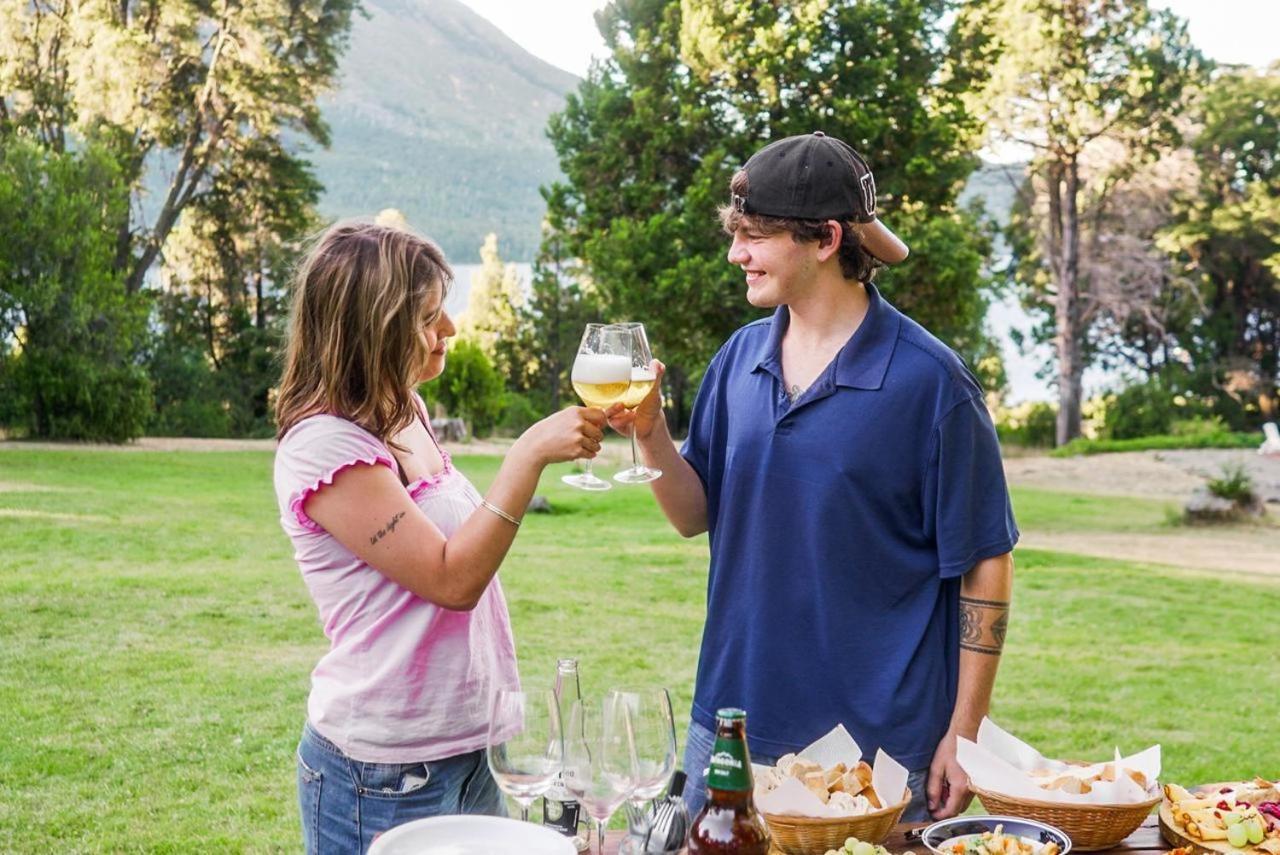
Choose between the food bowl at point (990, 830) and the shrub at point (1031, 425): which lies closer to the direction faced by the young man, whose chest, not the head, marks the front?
the food bowl

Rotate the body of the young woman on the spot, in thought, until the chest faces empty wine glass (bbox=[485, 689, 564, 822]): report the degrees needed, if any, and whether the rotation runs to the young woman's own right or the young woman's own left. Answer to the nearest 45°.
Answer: approximately 45° to the young woman's own right

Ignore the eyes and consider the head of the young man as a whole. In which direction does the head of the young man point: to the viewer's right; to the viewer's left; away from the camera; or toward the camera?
to the viewer's left

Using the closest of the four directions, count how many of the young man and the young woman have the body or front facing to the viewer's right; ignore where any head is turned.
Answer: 1

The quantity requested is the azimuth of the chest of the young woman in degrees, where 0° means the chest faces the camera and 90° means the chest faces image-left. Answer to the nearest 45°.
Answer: approximately 270°

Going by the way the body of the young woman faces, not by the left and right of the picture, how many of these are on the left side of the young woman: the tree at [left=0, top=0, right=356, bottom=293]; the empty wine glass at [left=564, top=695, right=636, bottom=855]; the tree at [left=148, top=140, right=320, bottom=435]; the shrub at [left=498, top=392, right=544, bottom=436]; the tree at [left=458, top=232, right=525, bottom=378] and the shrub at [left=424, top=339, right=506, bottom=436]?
5

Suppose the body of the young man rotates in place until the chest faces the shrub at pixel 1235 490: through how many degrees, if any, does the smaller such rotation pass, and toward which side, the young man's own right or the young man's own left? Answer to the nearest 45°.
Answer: approximately 135° to the young man's own right

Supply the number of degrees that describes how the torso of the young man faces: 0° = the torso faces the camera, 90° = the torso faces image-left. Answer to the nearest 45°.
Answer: approximately 45°

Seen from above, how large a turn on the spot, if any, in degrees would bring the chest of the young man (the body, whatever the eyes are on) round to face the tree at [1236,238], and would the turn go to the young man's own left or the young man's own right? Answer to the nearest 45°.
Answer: approximately 135° to the young man's own right

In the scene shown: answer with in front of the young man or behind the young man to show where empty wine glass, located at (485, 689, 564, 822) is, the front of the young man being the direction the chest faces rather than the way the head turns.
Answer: in front

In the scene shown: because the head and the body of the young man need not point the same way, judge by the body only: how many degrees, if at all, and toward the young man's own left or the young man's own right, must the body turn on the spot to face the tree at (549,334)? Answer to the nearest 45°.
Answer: approximately 135° to the young man's own right

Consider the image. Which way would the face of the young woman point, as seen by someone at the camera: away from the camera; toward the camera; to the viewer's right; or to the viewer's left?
to the viewer's right

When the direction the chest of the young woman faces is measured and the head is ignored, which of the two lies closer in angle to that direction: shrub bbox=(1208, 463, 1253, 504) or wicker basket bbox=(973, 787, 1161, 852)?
the wicker basket

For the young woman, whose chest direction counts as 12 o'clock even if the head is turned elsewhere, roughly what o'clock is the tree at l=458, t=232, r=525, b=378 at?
The tree is roughly at 9 o'clock from the young woman.

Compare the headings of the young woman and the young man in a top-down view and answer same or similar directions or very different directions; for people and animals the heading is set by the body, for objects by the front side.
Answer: very different directions
